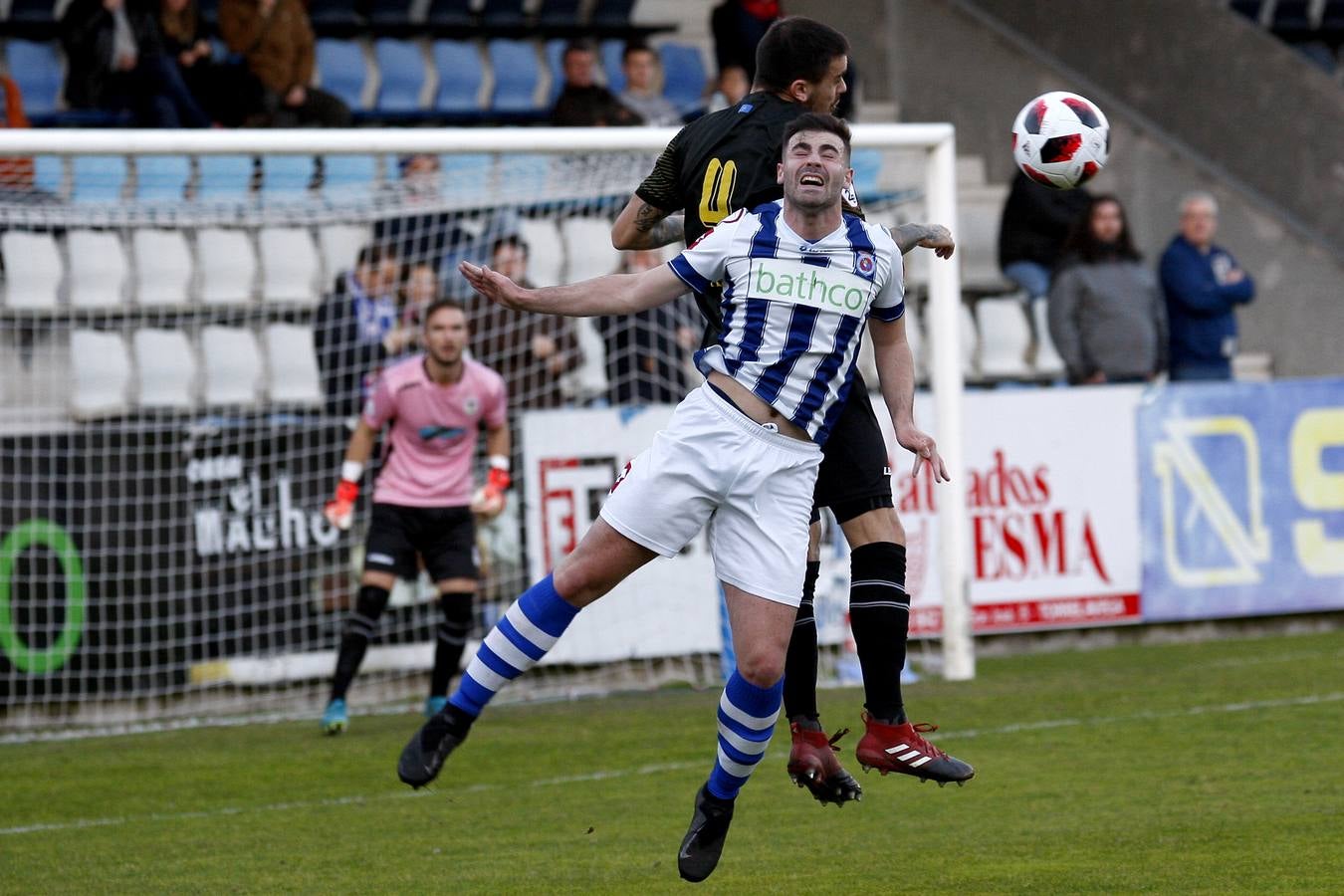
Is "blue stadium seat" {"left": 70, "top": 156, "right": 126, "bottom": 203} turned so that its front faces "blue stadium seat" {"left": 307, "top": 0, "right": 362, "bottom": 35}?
no

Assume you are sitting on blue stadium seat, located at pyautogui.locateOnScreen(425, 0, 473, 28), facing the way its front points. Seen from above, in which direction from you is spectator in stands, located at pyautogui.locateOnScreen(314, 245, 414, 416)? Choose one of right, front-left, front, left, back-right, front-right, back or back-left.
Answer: front

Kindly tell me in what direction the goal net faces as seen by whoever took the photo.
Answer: facing the viewer

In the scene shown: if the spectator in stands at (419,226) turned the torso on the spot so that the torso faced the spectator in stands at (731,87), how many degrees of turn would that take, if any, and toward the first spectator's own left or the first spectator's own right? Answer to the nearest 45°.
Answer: approximately 135° to the first spectator's own left

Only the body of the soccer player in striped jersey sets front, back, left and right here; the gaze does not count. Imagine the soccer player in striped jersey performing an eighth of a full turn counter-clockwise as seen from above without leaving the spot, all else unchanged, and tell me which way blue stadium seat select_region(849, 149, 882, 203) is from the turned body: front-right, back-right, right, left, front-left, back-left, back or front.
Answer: back-left

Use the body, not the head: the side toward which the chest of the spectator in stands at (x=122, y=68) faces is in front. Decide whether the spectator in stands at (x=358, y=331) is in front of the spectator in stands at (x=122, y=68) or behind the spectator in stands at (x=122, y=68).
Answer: in front

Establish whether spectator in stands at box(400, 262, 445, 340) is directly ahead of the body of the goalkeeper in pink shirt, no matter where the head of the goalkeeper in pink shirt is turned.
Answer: no

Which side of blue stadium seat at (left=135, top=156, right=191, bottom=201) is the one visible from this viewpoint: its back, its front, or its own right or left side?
front

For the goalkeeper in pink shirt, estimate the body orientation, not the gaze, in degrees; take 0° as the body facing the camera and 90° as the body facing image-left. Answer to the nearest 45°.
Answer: approximately 0°

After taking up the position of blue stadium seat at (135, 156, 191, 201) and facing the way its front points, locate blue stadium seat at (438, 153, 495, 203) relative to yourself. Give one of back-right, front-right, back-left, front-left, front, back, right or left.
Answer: left

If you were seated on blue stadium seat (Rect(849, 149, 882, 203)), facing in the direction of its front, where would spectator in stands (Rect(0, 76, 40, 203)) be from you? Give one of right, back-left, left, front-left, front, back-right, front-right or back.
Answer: front-right

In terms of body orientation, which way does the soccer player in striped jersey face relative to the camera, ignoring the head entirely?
toward the camera

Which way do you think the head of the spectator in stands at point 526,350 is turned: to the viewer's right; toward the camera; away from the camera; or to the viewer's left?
toward the camera

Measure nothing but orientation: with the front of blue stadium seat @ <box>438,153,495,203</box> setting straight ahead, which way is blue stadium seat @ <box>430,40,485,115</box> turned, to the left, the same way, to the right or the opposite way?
the same way
